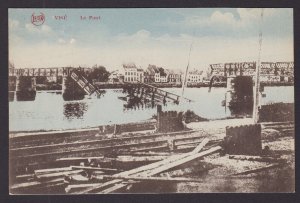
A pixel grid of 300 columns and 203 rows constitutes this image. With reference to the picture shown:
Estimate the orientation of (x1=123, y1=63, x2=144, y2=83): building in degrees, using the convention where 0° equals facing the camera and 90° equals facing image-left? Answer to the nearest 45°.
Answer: approximately 0°
